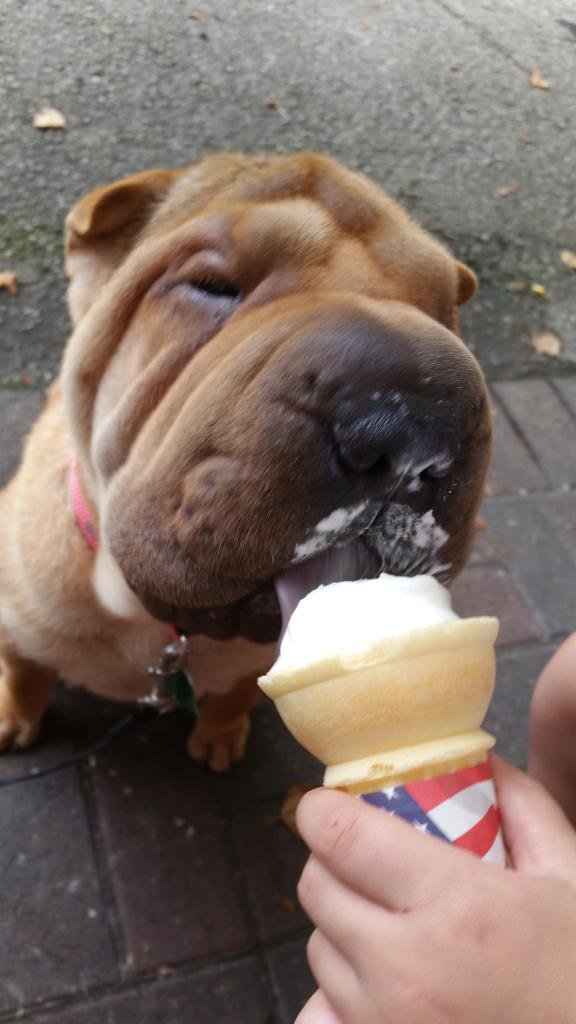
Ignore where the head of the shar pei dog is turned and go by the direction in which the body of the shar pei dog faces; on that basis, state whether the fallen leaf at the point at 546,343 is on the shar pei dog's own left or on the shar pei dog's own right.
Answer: on the shar pei dog's own left

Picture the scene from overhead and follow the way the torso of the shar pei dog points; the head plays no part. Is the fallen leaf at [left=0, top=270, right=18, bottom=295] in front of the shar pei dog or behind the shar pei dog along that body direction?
behind

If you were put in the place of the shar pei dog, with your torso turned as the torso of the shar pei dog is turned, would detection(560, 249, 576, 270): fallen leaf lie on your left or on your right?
on your left

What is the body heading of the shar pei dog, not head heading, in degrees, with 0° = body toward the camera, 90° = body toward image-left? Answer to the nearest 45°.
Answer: approximately 315°
